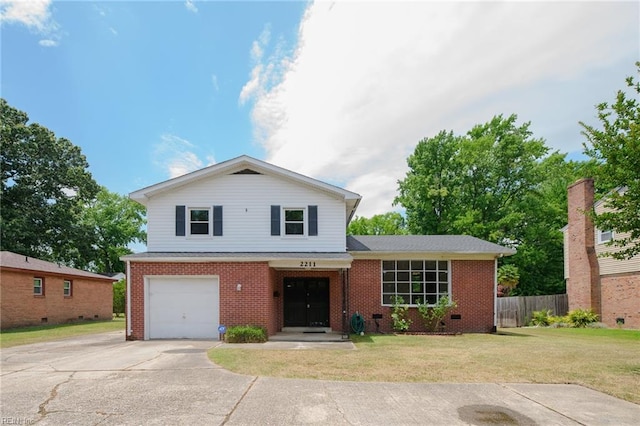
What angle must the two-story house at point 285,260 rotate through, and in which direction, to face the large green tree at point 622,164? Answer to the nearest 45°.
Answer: approximately 45° to its left

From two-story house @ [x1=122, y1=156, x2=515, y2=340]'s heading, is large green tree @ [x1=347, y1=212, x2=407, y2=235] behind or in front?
behind

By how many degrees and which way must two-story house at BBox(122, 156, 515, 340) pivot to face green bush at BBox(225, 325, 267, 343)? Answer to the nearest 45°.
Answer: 0° — it already faces it

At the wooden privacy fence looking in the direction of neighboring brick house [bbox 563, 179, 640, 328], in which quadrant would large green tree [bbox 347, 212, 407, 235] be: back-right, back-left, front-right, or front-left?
back-left

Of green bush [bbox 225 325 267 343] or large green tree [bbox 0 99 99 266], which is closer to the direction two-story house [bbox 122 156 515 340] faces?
the green bush

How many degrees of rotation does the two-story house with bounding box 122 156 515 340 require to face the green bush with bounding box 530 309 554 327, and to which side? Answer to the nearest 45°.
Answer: approximately 135° to its left

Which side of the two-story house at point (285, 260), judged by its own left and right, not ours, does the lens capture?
front

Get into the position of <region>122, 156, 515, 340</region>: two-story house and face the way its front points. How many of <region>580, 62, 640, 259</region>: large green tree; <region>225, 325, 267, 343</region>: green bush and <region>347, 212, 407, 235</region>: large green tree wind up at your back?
1

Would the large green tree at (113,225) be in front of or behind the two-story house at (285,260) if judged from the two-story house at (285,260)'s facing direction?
behind
